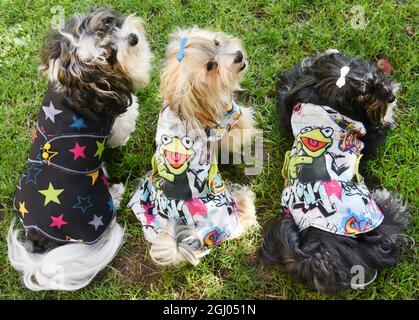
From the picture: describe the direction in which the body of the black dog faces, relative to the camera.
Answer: away from the camera

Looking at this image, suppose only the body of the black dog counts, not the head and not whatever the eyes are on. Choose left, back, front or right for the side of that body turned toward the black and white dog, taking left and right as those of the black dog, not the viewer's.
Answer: left
